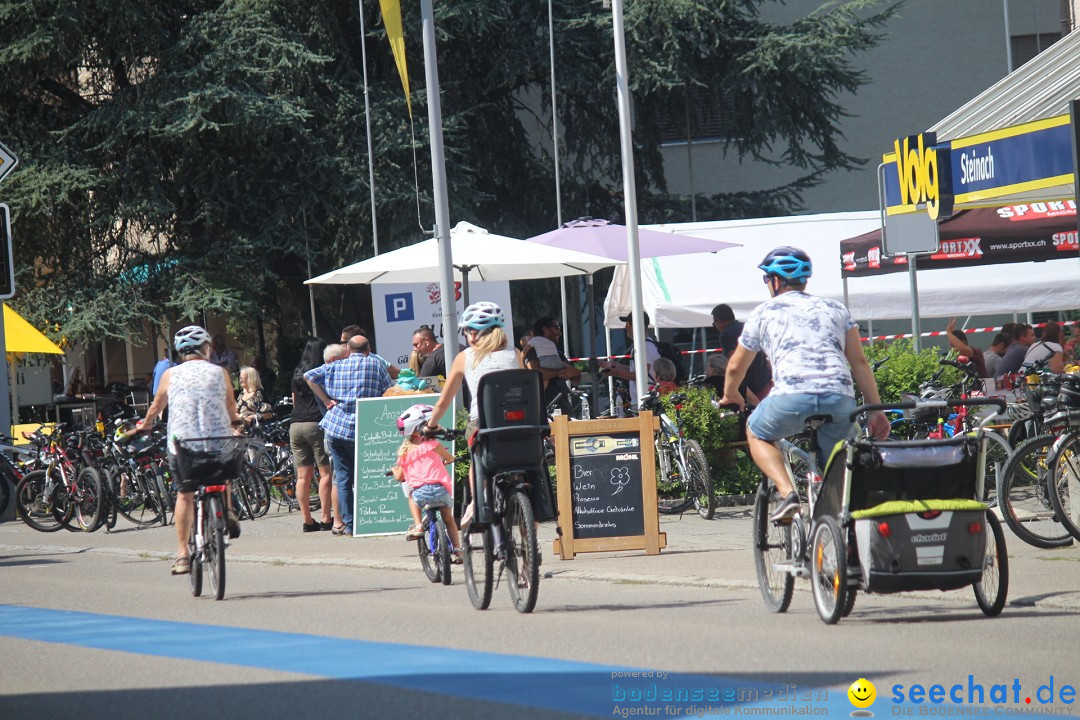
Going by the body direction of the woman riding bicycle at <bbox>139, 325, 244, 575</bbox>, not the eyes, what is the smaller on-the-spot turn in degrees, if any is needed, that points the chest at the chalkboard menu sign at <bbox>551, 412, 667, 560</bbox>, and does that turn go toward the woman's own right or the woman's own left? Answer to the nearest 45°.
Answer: approximately 90° to the woman's own right

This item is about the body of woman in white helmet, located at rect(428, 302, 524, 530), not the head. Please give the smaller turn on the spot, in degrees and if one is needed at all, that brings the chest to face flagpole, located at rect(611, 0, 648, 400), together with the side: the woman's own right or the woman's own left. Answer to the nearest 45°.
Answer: approximately 45° to the woman's own right

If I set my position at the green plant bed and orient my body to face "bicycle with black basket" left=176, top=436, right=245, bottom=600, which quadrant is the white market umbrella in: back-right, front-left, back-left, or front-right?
front-right

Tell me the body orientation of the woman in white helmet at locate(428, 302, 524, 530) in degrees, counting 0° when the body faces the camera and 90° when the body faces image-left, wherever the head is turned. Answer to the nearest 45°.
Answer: approximately 135°

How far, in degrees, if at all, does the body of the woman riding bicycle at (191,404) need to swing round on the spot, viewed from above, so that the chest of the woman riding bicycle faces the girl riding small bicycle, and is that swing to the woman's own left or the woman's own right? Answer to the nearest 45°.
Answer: approximately 135° to the woman's own right

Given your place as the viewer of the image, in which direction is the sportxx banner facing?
facing the viewer

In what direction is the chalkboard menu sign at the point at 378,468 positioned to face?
toward the camera

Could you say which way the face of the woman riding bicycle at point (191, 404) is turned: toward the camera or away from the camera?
away from the camera

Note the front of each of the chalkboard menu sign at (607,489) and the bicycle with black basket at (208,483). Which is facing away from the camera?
the bicycle with black basket

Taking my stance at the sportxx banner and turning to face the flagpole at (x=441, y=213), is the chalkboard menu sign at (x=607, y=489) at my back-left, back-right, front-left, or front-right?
front-left

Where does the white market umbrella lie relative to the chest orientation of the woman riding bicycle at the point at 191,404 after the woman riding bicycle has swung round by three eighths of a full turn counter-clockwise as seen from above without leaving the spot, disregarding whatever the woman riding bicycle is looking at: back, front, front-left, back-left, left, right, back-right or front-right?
back

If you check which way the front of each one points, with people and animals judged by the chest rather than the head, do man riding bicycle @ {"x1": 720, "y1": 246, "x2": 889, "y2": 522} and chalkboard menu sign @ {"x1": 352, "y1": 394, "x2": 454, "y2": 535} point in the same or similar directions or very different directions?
very different directions

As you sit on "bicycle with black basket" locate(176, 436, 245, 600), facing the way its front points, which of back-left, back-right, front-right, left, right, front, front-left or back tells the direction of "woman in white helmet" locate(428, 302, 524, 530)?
back-right
